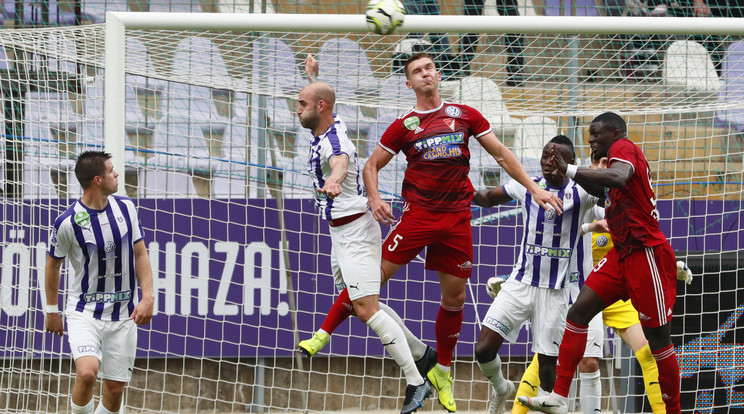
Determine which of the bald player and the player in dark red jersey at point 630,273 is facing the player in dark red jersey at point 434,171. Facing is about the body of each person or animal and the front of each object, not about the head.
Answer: the player in dark red jersey at point 630,273

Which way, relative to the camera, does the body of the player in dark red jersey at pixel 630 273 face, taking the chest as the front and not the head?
to the viewer's left

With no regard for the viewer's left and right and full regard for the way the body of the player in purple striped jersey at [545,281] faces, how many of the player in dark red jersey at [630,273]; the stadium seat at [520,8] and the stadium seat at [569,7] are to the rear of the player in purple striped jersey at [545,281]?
2

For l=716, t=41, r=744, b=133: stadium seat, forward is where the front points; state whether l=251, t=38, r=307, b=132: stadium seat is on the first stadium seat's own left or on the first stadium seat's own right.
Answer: on the first stadium seat's own right

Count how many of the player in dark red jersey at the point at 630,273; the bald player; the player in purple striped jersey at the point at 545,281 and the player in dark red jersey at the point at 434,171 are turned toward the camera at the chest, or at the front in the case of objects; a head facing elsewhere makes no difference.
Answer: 2

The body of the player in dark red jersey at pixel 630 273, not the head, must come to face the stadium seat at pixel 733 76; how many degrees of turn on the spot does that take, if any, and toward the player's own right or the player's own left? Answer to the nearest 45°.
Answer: approximately 90° to the player's own right
